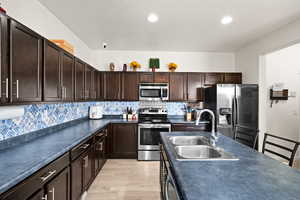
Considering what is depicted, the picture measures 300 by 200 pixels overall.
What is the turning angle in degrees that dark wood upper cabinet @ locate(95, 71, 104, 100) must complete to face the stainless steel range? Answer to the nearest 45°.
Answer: approximately 45° to its left

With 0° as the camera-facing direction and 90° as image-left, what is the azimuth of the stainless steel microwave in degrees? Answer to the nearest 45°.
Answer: approximately 0°
